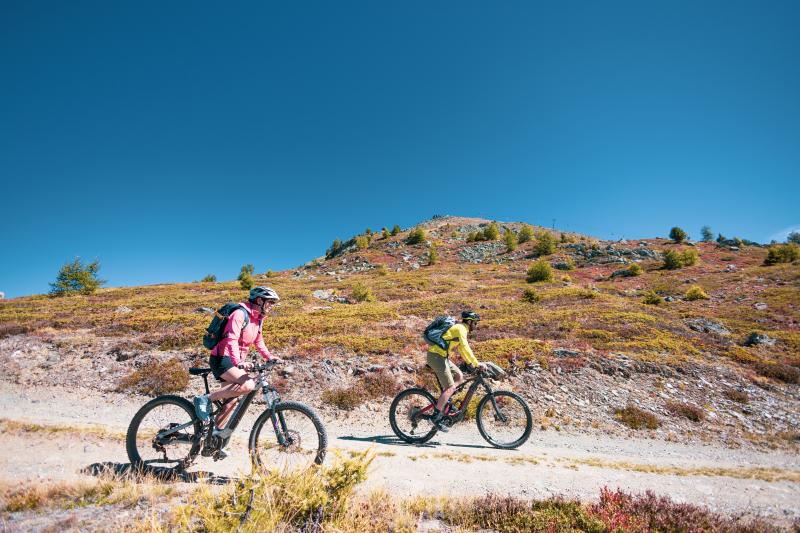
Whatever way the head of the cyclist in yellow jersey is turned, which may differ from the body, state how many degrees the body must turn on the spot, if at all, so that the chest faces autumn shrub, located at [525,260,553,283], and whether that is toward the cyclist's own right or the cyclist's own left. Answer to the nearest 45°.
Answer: approximately 90° to the cyclist's own left

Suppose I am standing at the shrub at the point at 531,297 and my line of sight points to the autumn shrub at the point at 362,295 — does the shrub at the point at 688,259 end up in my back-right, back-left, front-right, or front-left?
back-right

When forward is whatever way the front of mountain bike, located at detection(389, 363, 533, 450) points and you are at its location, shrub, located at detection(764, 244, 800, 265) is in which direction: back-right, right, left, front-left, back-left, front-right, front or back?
front-left

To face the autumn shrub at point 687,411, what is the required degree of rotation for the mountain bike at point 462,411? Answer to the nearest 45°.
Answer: approximately 45° to its left

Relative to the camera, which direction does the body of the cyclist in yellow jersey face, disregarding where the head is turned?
to the viewer's right

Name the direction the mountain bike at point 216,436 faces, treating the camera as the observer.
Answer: facing to the right of the viewer

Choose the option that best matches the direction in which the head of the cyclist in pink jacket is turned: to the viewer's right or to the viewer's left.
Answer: to the viewer's right

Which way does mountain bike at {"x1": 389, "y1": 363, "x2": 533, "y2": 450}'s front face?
to the viewer's right
